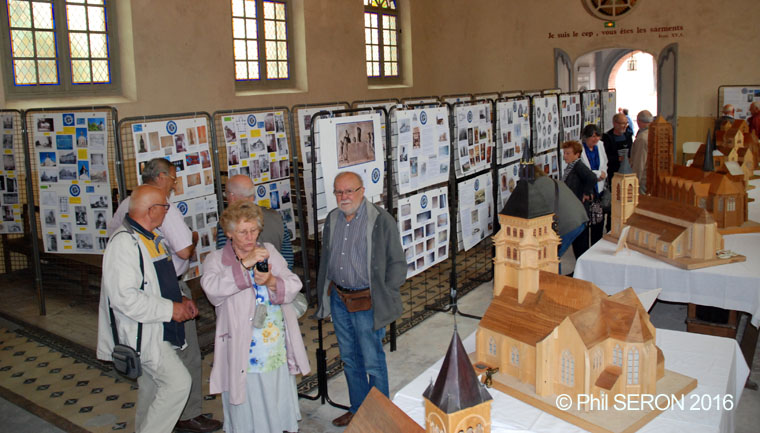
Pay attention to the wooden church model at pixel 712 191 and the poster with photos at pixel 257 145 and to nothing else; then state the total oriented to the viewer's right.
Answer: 0

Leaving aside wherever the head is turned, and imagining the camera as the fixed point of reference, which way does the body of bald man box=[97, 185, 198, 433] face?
to the viewer's right

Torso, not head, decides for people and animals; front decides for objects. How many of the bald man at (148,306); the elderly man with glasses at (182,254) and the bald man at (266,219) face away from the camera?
1

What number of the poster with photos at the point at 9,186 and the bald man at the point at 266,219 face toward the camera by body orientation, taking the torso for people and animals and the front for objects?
1

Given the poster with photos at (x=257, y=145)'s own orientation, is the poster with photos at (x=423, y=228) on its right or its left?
on its left

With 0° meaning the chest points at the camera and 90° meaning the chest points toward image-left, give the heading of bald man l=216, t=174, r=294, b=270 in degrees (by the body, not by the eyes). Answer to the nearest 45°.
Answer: approximately 180°

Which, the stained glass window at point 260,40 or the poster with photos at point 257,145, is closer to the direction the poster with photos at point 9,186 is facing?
the poster with photos

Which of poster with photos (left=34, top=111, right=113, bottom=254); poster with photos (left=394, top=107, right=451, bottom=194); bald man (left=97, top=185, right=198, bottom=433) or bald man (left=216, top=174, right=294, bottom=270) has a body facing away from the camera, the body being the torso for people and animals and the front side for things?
bald man (left=216, top=174, right=294, bottom=270)
